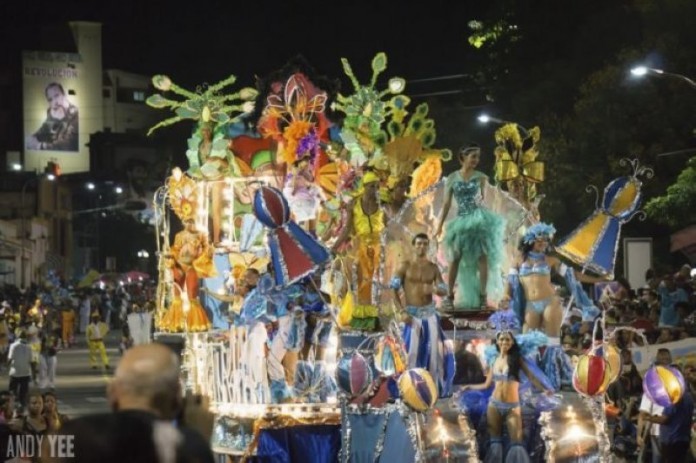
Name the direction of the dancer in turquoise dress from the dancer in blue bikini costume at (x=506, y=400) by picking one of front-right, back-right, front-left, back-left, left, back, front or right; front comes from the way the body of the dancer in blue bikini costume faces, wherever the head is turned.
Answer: back

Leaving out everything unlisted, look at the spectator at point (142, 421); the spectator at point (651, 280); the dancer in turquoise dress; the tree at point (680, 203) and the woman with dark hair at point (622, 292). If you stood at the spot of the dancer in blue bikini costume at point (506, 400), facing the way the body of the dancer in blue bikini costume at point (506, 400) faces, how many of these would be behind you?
4

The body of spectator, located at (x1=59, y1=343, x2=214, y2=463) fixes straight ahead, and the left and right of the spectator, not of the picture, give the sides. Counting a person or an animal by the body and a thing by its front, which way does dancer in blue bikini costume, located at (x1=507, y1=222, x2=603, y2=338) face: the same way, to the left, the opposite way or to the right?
the opposite way

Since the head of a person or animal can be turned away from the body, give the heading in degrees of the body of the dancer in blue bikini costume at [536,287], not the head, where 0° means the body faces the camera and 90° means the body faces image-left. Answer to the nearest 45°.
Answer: approximately 0°

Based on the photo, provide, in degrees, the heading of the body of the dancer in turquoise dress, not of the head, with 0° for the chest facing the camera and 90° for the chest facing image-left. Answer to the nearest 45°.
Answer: approximately 0°

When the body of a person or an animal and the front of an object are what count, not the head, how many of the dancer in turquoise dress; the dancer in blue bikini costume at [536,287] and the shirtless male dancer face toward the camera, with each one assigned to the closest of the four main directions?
3

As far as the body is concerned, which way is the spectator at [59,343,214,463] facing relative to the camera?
away from the camera

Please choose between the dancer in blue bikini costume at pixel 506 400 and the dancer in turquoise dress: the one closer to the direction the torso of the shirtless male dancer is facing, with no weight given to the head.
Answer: the dancer in blue bikini costume

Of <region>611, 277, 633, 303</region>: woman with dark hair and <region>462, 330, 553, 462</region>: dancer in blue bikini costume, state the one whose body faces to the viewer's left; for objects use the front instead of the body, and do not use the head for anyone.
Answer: the woman with dark hair

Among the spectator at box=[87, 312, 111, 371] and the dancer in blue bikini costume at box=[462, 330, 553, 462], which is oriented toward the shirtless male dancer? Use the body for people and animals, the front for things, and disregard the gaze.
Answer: the spectator
